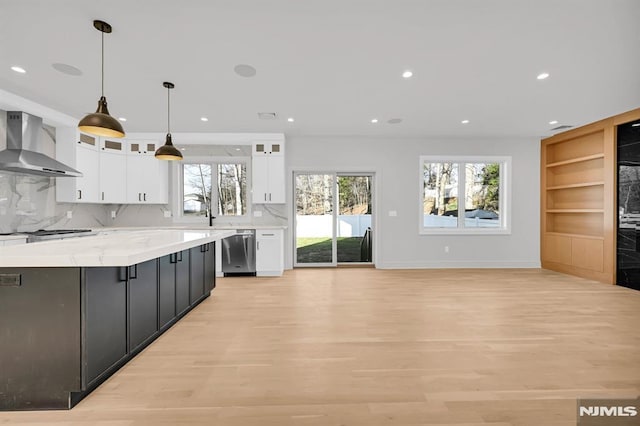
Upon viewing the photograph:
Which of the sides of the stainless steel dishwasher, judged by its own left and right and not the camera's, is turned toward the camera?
front

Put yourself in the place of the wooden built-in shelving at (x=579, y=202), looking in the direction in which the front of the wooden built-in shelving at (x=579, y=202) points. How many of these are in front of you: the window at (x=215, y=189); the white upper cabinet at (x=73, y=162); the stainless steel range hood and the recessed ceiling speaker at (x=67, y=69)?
4

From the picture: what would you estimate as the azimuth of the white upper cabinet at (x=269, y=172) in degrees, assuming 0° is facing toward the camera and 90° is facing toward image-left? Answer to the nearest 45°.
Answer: approximately 0°

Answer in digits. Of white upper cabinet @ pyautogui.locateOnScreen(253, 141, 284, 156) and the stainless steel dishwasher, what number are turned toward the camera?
2

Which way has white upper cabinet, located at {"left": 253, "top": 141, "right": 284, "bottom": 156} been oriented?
toward the camera

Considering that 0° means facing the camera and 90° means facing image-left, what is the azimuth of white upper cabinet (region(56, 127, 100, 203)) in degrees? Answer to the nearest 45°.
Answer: approximately 315°

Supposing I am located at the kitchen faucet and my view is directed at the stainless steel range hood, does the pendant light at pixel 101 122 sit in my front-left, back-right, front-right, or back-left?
front-left

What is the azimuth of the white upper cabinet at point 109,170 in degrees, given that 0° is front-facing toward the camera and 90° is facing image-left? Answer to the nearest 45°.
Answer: approximately 315°
